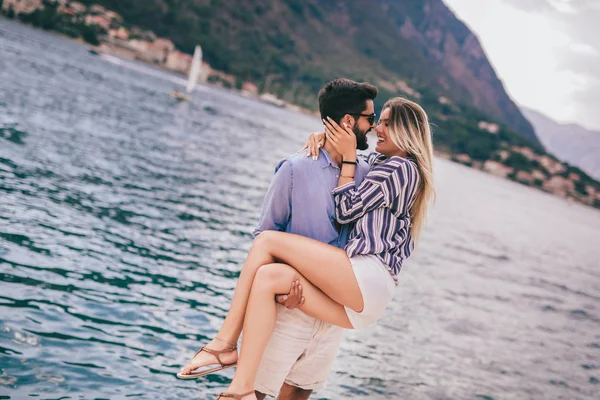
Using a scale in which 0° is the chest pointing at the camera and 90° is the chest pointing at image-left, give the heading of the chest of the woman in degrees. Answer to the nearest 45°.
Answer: approximately 90°

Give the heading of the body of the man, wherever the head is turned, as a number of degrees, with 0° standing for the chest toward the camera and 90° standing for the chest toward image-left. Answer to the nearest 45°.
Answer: approximately 315°

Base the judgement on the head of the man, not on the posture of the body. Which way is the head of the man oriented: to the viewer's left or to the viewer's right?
to the viewer's right
